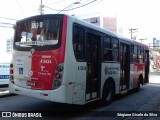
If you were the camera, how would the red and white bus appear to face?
facing away from the viewer and to the right of the viewer
